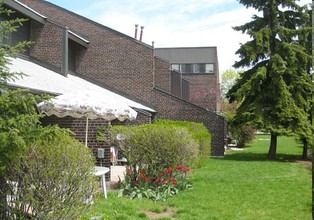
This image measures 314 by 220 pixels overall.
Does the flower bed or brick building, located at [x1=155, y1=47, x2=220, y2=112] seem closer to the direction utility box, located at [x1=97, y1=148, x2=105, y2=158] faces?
the flower bed

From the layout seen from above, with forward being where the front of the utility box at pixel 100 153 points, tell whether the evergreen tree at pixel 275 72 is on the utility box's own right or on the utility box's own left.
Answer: on the utility box's own left

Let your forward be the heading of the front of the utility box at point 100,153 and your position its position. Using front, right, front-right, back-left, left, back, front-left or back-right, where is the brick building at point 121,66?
back
